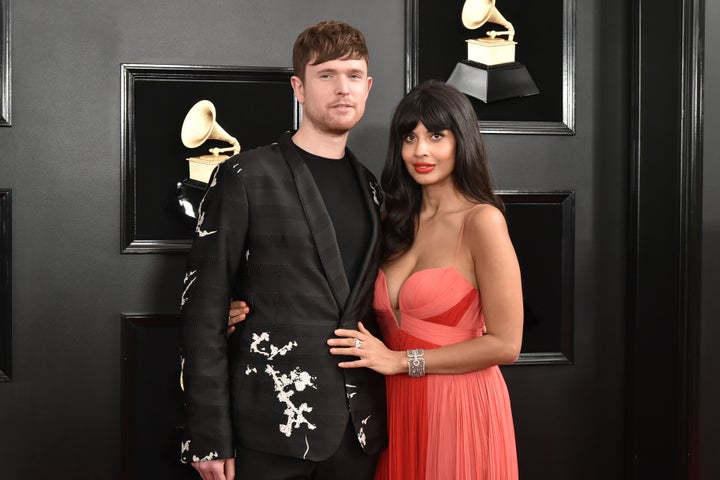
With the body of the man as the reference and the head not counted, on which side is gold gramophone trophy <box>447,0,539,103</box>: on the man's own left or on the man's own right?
on the man's own left

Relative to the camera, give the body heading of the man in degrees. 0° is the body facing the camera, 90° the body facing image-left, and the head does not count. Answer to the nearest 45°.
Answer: approximately 315°

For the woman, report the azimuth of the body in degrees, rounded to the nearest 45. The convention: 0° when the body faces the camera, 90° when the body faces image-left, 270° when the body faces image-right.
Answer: approximately 45°
